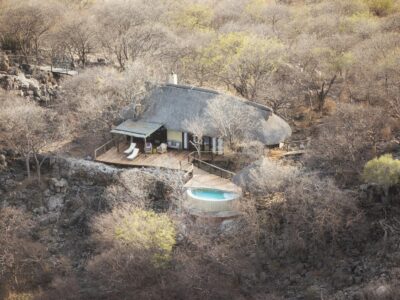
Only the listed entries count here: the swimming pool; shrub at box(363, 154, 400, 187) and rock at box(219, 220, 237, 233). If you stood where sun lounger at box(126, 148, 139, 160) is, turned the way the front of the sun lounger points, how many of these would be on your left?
3

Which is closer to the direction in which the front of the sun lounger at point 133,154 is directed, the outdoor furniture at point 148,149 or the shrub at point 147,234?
the shrub

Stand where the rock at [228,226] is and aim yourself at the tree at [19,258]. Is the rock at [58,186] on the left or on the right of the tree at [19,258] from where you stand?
right

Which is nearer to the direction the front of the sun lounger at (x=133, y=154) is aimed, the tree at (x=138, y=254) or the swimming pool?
the tree

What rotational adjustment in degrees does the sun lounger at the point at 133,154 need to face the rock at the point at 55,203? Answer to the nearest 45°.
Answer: approximately 45° to its right

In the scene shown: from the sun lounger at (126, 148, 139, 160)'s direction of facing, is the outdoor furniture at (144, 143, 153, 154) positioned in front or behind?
behind

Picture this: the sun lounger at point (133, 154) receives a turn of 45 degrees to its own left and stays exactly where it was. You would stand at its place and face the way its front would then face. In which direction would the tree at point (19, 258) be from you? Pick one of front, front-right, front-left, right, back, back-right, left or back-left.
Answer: front-right

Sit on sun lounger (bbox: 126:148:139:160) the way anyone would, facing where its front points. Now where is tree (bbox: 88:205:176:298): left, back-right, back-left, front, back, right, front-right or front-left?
front-left

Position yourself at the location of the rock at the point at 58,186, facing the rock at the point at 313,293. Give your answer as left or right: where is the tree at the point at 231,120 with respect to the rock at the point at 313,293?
left

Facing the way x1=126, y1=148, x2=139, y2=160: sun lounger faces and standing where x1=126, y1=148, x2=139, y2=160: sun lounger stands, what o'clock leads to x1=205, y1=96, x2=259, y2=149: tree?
The tree is roughly at 8 o'clock from the sun lounger.

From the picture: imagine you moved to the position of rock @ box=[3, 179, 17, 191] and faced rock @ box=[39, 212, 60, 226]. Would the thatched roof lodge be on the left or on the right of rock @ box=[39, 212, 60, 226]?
left

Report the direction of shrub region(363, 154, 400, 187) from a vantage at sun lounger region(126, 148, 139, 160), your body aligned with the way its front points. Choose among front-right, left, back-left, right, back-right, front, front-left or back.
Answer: left

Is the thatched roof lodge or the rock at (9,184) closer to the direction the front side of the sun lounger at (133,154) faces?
the rock

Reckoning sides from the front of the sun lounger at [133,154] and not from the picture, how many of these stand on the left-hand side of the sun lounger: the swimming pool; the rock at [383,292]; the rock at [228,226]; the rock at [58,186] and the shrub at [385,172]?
4

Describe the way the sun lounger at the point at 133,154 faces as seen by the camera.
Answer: facing the viewer and to the left of the viewer

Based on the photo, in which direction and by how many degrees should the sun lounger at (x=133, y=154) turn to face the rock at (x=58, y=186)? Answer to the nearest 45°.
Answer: approximately 45° to its right

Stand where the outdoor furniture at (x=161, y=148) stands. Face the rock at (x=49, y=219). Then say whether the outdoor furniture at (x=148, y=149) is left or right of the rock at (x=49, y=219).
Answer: right

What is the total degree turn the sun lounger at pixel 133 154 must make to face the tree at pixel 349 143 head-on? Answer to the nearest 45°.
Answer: approximately 135° to its left

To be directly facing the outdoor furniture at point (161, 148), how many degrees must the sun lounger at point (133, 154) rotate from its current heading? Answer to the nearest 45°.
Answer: approximately 135° to its left

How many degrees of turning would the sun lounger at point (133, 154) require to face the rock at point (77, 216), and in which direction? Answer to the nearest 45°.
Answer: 0° — it already faces it
